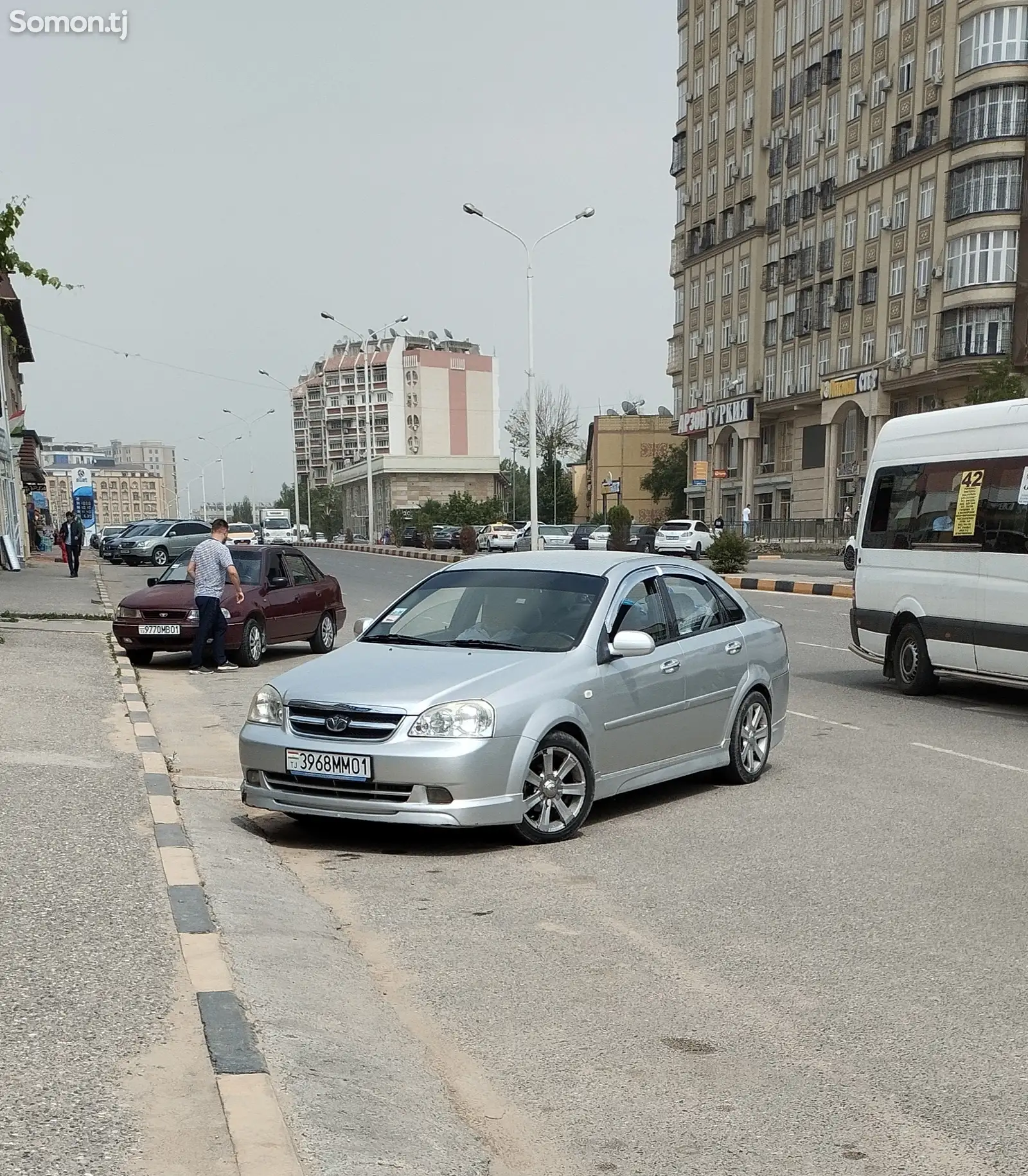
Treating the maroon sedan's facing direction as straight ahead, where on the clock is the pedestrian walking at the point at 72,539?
The pedestrian walking is roughly at 4 o'clock from the maroon sedan.

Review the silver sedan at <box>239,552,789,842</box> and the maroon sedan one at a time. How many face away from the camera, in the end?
0

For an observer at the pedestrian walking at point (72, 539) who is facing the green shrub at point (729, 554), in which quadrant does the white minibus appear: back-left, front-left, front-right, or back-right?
front-right

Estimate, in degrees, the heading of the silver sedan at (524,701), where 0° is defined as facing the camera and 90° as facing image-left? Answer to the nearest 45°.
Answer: approximately 45°

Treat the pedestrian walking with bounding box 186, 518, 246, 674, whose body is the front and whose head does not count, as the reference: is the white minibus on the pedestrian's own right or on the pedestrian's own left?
on the pedestrian's own right

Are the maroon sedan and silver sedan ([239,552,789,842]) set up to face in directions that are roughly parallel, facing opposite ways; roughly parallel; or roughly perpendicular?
roughly parallel

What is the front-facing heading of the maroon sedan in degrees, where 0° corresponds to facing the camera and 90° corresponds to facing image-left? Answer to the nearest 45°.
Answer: approximately 45°

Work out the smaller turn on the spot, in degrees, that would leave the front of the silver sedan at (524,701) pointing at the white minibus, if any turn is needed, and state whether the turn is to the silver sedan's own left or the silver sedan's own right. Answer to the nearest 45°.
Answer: approximately 180°

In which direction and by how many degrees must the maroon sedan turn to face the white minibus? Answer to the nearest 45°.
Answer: approximately 90° to its left

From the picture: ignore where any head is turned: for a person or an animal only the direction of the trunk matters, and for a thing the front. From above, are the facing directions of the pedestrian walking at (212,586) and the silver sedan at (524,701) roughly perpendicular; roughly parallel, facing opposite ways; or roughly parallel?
roughly parallel, facing opposite ways

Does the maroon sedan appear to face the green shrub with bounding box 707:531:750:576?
no
